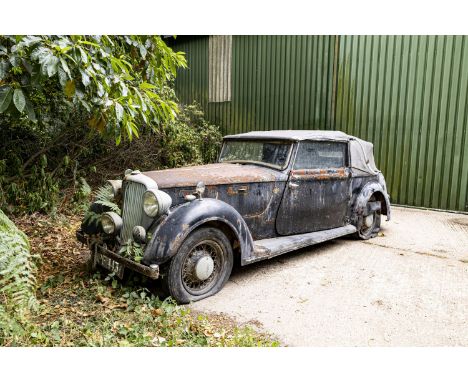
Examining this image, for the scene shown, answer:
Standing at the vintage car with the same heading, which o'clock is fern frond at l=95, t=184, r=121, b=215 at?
The fern frond is roughly at 1 o'clock from the vintage car.

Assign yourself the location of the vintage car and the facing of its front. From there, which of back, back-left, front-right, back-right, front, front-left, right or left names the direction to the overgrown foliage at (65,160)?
right

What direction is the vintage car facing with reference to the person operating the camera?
facing the viewer and to the left of the viewer

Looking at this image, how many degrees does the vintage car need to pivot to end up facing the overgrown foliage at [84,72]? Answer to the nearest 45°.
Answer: approximately 45° to its right

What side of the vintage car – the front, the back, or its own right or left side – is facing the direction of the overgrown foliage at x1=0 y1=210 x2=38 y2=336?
front
